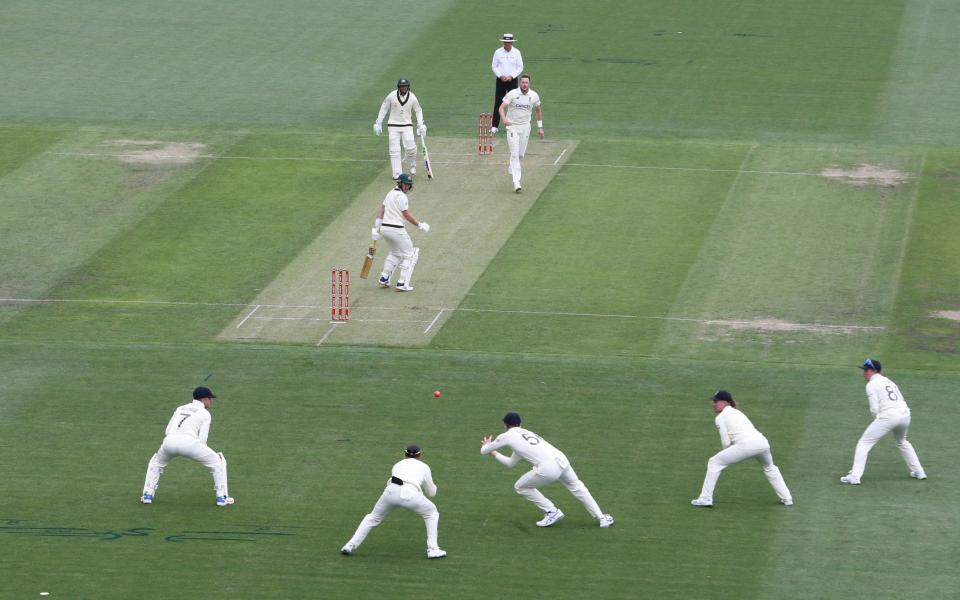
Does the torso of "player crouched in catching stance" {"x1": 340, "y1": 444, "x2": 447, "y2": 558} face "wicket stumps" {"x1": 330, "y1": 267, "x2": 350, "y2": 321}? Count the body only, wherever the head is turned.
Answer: yes

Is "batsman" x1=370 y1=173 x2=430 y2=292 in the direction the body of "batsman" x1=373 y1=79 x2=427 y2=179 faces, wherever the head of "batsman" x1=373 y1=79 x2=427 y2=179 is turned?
yes

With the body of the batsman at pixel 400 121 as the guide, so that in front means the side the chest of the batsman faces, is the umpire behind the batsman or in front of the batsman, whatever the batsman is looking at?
behind

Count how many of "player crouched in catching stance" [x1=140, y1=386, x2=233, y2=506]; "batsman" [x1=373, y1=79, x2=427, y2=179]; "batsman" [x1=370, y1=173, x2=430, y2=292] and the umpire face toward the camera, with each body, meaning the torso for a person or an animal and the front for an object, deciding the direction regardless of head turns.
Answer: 2

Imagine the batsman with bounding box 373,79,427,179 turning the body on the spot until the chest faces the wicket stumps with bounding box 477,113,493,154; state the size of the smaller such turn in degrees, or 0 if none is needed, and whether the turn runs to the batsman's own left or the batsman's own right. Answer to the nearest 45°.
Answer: approximately 135° to the batsman's own left

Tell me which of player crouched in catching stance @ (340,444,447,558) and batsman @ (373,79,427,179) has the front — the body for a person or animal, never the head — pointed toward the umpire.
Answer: the player crouched in catching stance

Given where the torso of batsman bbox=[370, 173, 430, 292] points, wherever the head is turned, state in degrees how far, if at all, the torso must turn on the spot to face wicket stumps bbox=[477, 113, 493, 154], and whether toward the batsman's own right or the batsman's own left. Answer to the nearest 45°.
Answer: approximately 45° to the batsman's own left

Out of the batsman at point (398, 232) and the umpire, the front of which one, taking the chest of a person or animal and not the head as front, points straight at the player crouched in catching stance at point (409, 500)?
the umpire

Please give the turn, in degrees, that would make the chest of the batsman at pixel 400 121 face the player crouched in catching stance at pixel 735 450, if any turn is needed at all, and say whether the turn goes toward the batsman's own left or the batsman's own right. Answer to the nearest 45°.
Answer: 0° — they already face them

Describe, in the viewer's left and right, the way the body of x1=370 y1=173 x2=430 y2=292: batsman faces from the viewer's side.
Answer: facing away from the viewer and to the right of the viewer

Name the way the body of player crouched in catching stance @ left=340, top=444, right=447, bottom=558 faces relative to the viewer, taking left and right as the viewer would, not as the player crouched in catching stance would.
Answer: facing away from the viewer

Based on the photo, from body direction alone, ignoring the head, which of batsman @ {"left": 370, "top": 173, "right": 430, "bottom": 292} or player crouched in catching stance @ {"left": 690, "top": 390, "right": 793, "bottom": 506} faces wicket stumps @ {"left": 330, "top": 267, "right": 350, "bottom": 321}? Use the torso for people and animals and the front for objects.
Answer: the player crouched in catching stance
